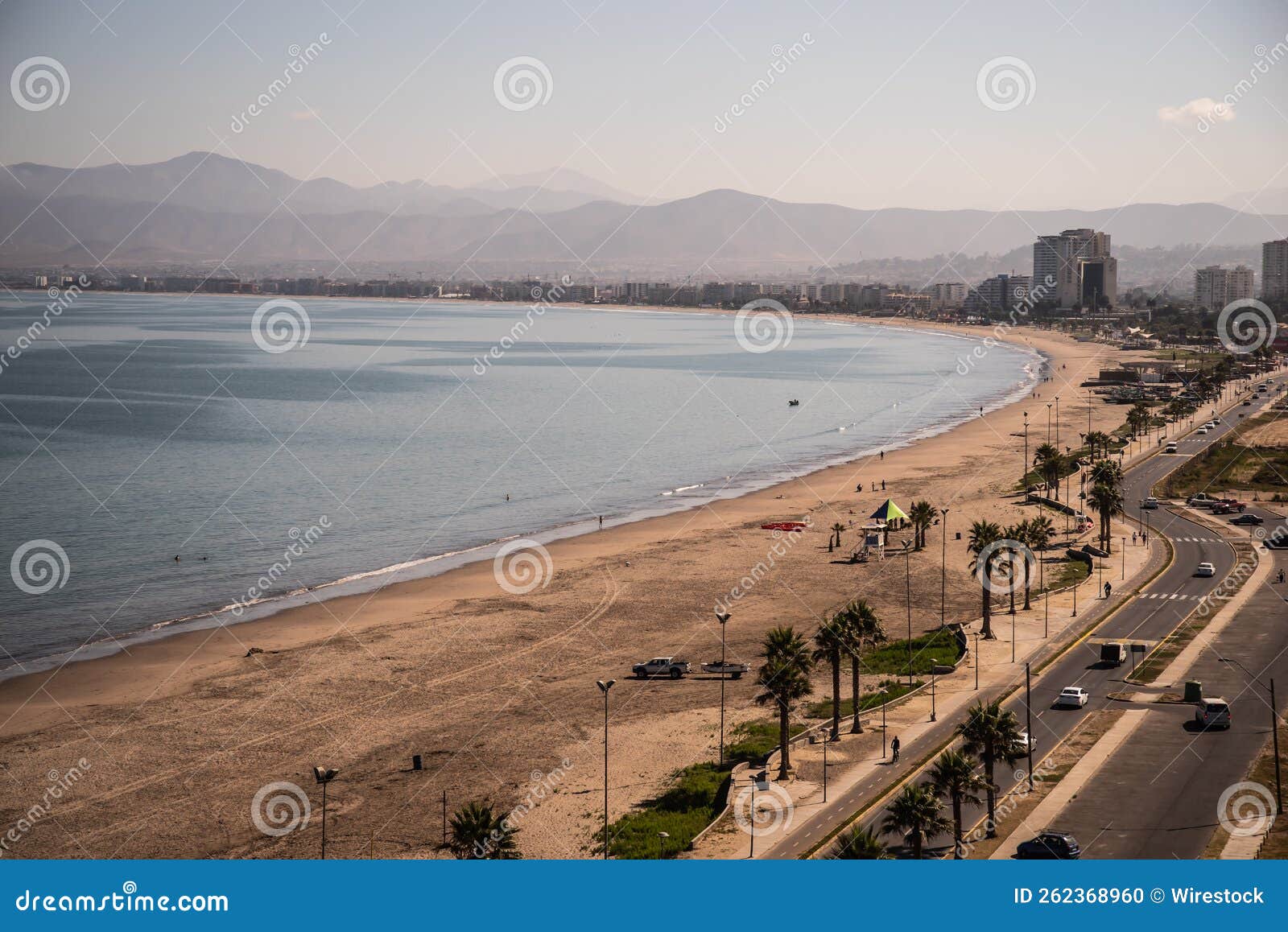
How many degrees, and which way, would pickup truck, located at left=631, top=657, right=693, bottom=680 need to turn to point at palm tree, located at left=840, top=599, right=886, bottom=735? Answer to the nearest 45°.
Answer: approximately 135° to its left

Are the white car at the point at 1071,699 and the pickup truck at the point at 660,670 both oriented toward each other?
no

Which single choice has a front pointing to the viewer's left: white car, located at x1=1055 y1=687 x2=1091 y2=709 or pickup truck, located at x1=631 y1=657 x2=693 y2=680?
the pickup truck

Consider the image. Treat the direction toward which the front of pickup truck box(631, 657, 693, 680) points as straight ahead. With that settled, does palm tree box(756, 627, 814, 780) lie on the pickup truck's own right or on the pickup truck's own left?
on the pickup truck's own left

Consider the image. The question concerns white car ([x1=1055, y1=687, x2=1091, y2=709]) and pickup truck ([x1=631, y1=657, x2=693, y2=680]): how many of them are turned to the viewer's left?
1

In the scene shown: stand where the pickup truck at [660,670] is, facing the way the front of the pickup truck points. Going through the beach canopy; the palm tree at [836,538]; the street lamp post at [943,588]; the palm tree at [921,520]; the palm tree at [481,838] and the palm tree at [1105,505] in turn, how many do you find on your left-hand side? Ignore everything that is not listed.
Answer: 1

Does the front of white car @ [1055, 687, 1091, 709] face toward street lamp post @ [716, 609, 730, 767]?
no

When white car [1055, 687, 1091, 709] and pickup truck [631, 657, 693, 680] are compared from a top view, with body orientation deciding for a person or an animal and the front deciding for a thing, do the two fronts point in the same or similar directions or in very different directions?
very different directions

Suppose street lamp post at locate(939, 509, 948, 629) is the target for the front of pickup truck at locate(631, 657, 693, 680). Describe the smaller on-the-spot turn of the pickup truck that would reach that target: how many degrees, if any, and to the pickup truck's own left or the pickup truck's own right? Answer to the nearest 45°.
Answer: approximately 135° to the pickup truck's own right

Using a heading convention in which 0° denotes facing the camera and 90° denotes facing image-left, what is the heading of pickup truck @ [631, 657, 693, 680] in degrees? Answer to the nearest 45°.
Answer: approximately 90°

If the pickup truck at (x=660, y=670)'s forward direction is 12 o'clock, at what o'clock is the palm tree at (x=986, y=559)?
The palm tree is roughly at 5 o'clock from the pickup truck.

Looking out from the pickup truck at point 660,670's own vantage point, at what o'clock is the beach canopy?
The beach canopy is roughly at 4 o'clock from the pickup truck.
